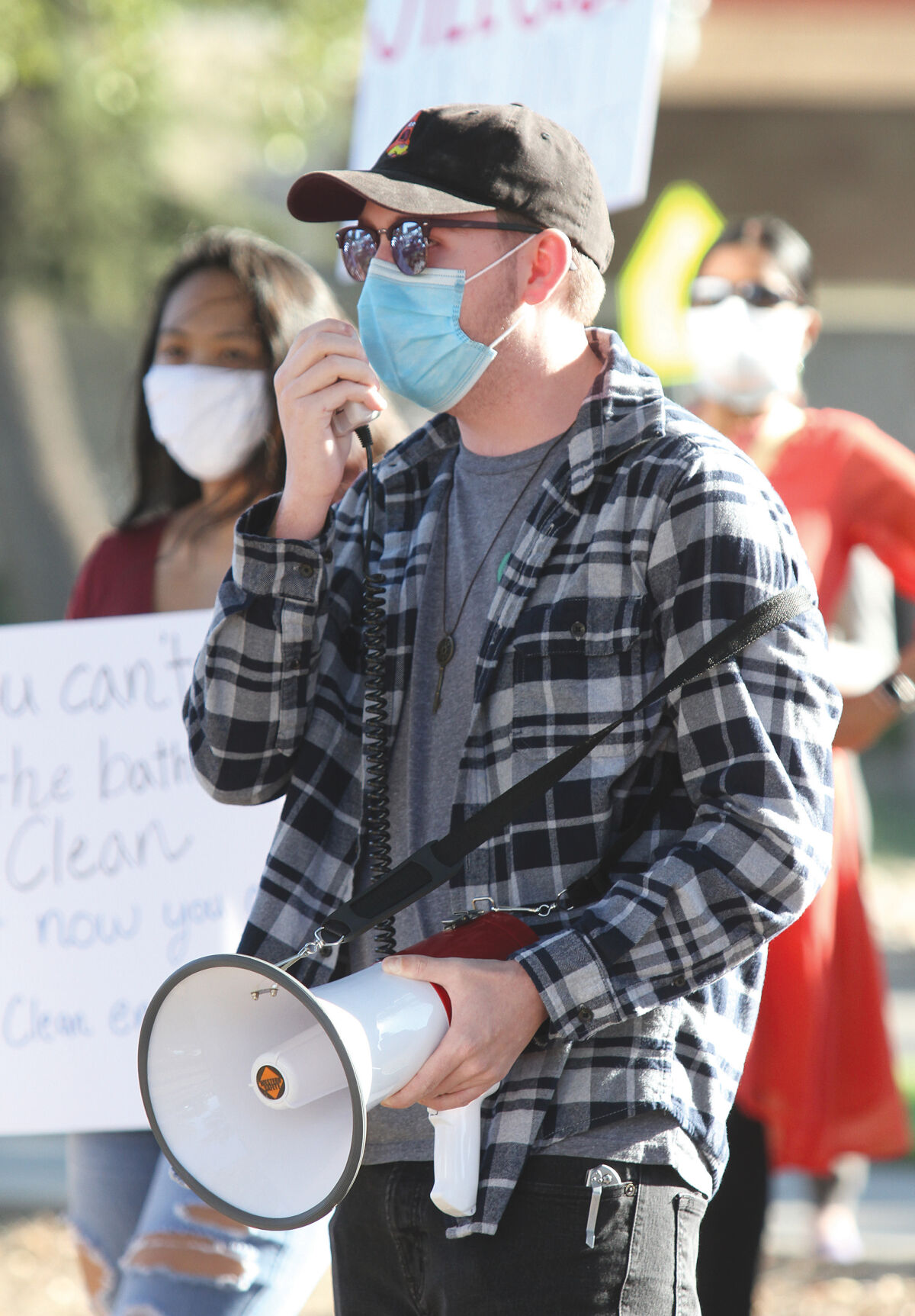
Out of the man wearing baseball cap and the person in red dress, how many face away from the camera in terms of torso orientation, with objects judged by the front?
0

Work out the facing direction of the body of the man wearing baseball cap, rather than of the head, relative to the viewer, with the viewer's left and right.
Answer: facing the viewer and to the left of the viewer

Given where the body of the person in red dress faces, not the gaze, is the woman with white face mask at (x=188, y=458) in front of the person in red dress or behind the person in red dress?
in front

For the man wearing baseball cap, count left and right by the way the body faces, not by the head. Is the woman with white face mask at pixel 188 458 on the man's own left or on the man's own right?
on the man's own right

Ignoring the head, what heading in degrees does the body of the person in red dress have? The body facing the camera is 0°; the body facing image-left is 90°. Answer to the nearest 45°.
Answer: approximately 45°
